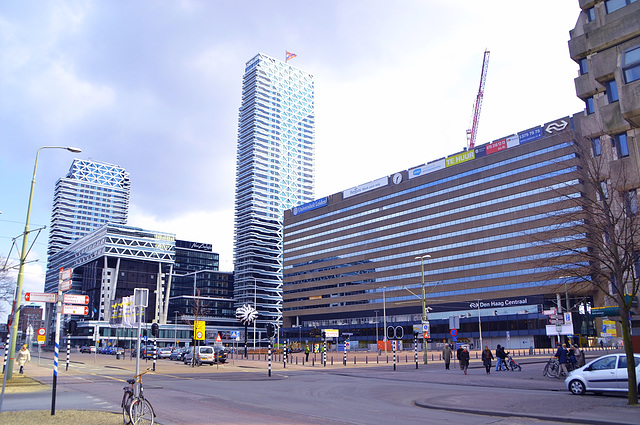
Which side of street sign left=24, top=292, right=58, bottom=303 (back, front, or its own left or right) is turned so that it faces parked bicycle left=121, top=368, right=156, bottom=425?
front

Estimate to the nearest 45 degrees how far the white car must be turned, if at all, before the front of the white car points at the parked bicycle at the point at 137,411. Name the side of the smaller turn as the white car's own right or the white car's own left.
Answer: approximately 45° to the white car's own left

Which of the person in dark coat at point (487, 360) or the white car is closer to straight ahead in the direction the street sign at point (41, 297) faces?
the white car

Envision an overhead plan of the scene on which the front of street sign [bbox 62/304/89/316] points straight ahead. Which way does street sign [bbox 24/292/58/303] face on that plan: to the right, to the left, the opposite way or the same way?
the same way

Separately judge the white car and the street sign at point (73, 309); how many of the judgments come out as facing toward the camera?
1

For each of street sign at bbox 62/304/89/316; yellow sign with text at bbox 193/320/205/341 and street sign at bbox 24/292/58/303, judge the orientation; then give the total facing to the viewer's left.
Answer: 0

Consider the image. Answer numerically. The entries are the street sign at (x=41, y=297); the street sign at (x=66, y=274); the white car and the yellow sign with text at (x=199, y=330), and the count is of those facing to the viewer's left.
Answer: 1

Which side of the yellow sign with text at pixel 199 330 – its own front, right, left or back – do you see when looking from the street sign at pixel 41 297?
front

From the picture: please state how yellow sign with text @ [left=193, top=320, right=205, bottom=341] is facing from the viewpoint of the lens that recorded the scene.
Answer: facing the viewer

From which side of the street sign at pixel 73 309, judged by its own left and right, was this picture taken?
front

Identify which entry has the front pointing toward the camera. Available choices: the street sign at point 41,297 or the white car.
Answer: the street sign

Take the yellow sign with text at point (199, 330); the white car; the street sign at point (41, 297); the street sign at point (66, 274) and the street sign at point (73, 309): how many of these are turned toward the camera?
4

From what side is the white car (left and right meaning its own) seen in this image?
left

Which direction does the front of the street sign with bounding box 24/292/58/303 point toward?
toward the camera

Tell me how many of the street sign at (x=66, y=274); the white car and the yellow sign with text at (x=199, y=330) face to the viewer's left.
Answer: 1
